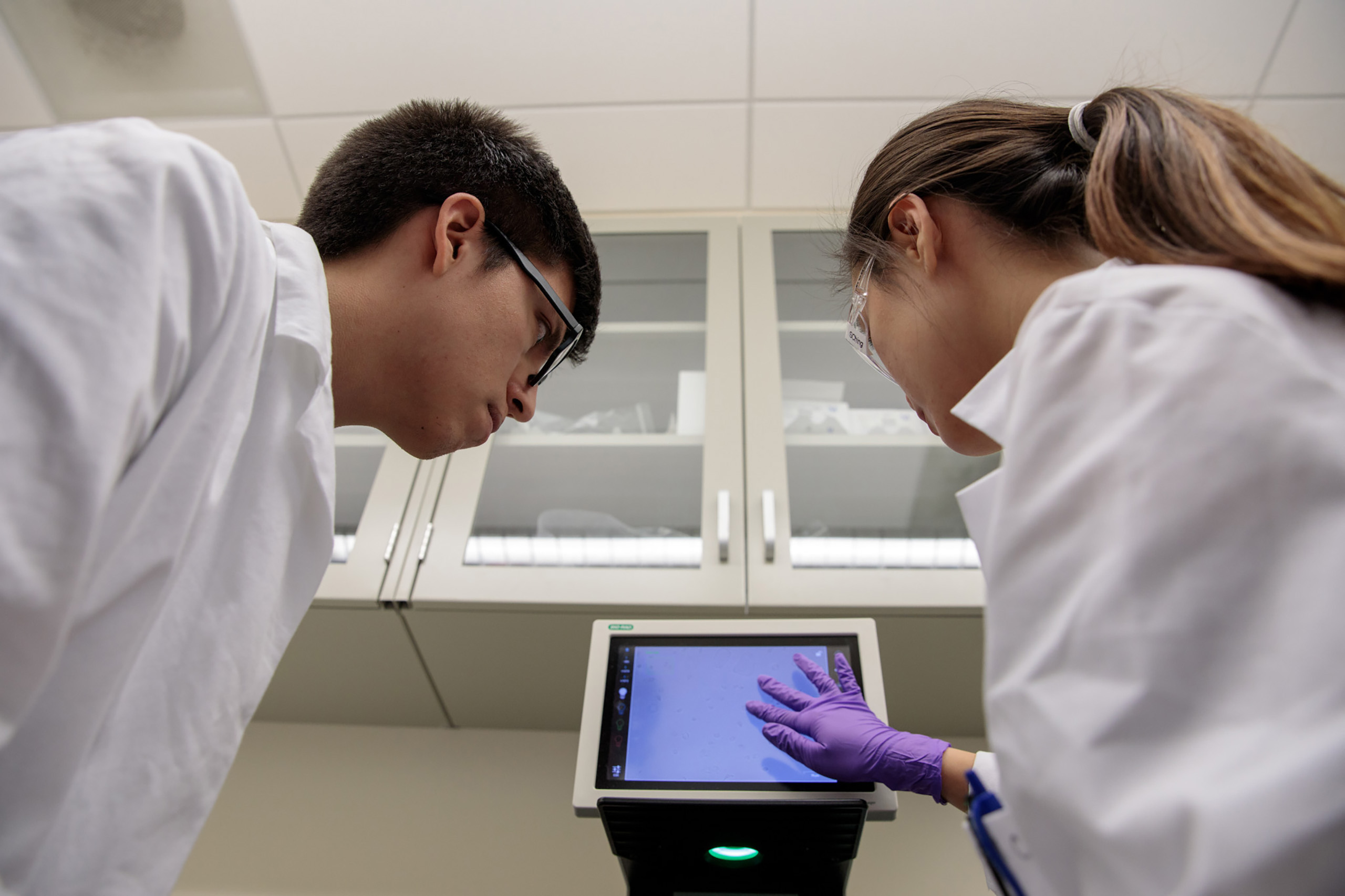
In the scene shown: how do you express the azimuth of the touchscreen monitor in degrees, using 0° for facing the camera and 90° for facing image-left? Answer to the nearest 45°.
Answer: approximately 0°

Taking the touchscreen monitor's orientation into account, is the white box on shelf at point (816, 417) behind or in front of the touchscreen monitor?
behind

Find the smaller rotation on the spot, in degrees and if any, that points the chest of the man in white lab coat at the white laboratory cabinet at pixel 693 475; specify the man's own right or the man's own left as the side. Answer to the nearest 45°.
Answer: approximately 45° to the man's own left

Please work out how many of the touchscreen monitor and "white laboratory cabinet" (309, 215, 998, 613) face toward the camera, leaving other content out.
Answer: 2

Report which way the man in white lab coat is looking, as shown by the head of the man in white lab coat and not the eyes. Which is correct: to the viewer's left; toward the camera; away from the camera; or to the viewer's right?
to the viewer's right

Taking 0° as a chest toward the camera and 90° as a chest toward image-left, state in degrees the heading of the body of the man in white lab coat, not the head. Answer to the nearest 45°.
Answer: approximately 270°

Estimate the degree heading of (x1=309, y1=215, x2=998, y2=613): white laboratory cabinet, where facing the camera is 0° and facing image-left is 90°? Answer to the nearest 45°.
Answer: approximately 0°

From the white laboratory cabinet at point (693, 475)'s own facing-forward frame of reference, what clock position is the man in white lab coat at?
The man in white lab coat is roughly at 1 o'clock from the white laboratory cabinet.
